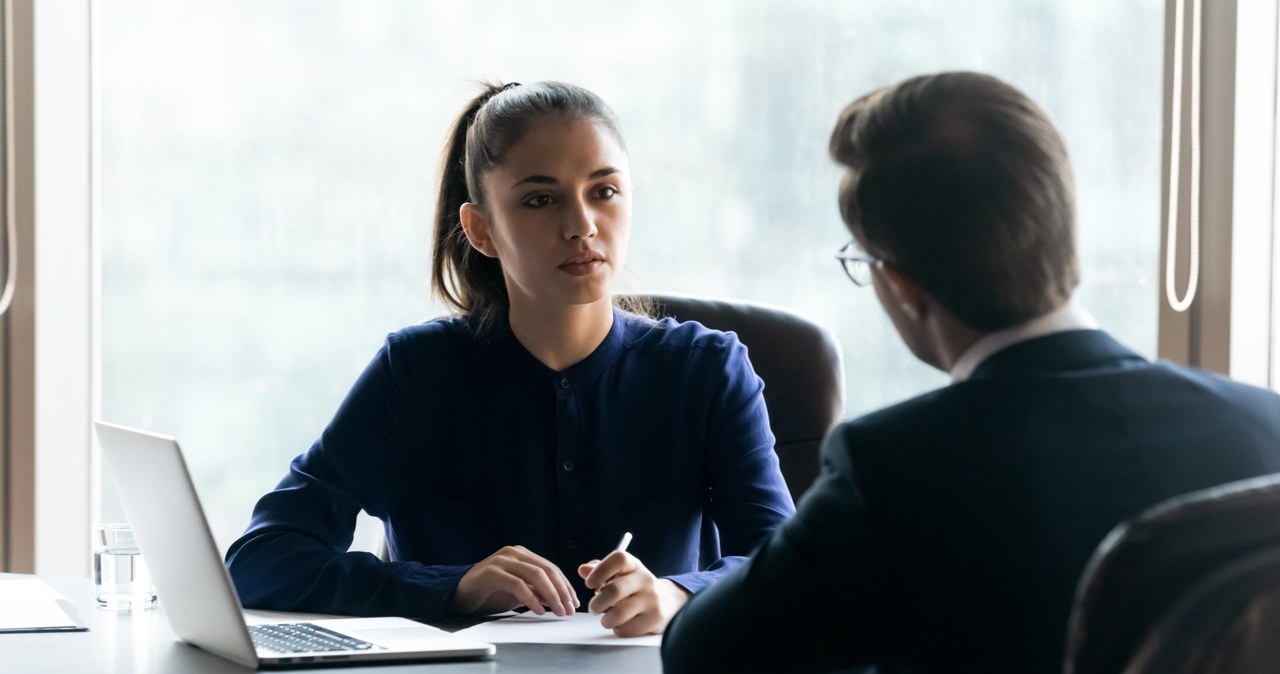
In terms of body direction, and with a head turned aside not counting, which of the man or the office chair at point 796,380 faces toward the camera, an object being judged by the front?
the office chair

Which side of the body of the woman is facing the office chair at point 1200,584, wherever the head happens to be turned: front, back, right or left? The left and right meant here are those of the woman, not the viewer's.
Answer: front

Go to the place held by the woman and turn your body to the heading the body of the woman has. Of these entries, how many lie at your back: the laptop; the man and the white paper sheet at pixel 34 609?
0

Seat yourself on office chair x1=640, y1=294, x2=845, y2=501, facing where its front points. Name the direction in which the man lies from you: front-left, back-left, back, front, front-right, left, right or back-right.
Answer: front

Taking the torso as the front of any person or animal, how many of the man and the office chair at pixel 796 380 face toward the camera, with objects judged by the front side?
1

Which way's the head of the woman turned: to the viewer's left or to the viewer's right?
to the viewer's right

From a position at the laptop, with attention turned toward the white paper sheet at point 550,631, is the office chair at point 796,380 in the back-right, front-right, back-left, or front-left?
front-left

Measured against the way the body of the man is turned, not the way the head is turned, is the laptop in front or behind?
in front

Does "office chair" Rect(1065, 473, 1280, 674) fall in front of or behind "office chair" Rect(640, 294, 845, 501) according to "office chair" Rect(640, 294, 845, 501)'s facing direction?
in front

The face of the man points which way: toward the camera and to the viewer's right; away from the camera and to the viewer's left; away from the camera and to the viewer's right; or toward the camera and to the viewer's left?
away from the camera and to the viewer's left

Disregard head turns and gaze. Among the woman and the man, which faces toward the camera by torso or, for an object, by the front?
the woman

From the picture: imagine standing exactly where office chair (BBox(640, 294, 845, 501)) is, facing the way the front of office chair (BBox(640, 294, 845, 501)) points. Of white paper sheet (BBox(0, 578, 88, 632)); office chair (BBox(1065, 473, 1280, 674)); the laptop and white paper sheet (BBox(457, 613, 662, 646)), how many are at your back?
0

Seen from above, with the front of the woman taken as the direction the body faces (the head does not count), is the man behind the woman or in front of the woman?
in front

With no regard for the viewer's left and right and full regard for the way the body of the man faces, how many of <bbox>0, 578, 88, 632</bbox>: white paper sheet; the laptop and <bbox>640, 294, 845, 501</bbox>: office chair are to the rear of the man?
0

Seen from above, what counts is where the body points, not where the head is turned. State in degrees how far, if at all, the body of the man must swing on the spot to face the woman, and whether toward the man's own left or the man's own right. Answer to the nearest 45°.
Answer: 0° — they already face them

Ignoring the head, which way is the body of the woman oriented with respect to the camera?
toward the camera

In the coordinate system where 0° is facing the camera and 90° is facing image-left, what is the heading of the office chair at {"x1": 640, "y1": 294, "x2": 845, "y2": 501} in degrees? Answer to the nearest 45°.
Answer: approximately 0°
